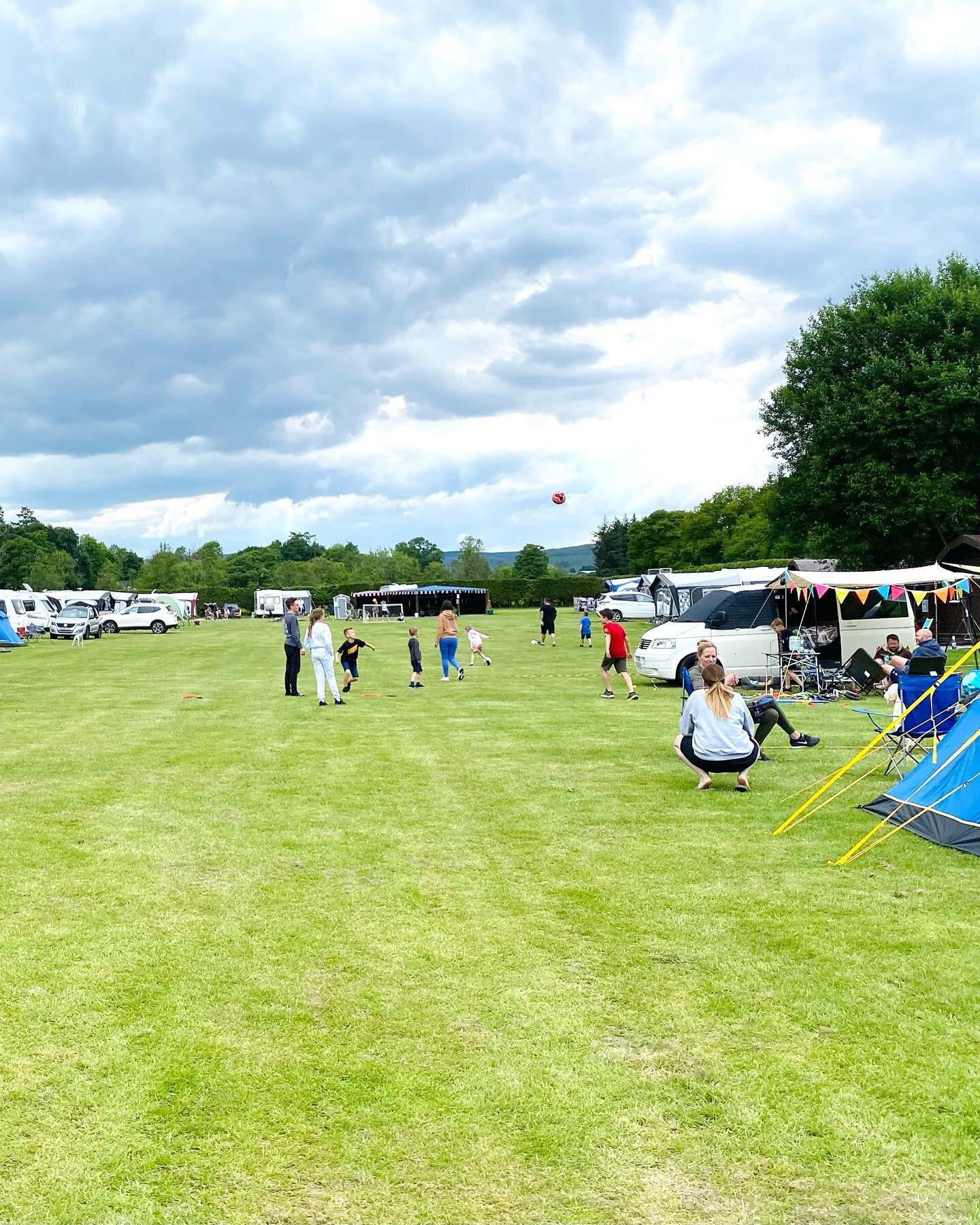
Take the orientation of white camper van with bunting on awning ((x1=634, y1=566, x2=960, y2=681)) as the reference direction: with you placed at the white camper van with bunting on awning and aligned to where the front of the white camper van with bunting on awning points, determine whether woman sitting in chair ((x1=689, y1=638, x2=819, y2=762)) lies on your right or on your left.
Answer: on your left

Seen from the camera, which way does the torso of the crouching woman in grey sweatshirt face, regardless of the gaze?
away from the camera

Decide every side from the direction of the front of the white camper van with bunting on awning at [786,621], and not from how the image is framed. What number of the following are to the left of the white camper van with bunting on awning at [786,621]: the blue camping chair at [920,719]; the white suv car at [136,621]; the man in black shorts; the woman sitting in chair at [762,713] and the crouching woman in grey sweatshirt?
3

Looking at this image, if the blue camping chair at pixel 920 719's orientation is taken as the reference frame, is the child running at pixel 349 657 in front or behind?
in front

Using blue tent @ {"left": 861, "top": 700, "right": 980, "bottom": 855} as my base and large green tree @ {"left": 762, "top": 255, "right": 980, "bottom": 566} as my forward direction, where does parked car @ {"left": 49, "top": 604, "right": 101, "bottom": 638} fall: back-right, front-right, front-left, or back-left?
front-left

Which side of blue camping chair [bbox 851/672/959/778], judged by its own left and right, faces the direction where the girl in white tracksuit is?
front

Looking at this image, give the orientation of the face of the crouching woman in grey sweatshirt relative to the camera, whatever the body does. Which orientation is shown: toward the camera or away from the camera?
away from the camera

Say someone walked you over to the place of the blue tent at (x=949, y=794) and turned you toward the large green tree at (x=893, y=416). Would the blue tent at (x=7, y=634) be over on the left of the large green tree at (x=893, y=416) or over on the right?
left

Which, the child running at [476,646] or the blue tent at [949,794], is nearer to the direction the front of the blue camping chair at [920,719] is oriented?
the child running

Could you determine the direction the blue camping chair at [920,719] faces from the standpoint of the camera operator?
facing away from the viewer and to the left of the viewer

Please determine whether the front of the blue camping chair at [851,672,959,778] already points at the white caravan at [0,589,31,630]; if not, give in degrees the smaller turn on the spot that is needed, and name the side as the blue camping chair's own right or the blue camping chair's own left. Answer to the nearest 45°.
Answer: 0° — it already faces it

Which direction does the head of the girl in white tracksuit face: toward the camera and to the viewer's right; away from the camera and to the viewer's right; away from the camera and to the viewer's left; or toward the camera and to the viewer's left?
away from the camera and to the viewer's right

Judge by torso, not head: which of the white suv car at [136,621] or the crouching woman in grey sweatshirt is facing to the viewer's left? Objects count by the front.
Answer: the white suv car

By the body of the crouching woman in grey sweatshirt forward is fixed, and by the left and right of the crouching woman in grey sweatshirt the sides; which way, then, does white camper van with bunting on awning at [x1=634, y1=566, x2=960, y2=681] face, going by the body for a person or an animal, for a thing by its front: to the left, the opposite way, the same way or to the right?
to the left

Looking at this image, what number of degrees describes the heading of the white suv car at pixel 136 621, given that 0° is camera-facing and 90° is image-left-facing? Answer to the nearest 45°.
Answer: approximately 90°

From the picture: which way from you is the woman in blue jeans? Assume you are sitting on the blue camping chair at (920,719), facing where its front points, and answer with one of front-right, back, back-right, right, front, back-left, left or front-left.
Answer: front

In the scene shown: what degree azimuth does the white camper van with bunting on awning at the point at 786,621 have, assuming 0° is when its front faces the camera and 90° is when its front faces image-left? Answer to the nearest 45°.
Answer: approximately 90°
